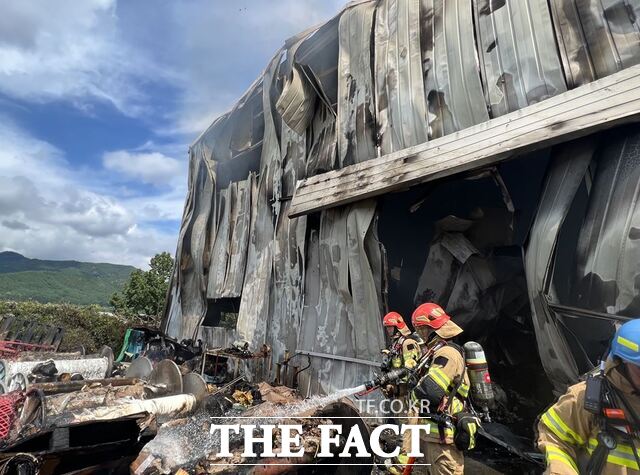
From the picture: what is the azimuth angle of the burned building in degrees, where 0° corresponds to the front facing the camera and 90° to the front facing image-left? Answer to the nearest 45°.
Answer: approximately 45°

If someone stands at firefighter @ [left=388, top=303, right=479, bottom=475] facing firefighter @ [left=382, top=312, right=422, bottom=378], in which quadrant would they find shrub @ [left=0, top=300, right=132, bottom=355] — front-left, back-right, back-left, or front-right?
front-left

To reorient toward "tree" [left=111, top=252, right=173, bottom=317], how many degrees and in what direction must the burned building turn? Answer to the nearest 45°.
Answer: approximately 90° to its right

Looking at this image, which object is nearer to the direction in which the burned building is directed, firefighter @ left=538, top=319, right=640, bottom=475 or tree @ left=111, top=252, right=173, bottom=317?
the firefighter

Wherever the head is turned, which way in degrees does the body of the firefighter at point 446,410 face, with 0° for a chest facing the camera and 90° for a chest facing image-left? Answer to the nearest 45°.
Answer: approximately 90°

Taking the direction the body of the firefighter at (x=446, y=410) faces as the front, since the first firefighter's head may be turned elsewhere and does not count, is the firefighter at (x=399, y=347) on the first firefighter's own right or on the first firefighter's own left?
on the first firefighter's own right

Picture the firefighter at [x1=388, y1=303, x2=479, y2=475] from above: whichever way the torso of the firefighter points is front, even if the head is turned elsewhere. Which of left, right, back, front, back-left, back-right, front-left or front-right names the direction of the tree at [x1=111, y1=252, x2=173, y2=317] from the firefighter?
front-right

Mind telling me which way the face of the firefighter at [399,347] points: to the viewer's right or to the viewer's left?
to the viewer's left
